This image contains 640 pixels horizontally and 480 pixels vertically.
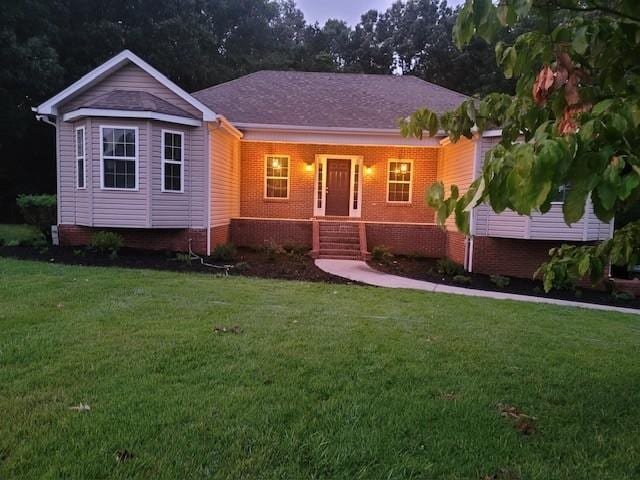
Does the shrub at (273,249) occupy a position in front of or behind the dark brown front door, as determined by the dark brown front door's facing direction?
in front

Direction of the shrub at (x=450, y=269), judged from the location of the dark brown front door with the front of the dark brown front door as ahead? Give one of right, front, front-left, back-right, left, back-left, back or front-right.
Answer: front-left

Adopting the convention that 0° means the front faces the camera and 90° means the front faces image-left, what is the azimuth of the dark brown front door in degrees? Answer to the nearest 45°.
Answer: approximately 0°

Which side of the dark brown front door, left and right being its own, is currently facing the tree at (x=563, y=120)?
front

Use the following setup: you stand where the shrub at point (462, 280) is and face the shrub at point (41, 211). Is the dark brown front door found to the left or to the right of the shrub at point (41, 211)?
right

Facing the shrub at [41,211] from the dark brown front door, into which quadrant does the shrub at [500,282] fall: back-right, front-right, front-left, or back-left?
back-left

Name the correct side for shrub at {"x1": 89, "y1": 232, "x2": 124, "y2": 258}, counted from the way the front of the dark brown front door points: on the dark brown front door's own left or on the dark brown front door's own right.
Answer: on the dark brown front door's own right

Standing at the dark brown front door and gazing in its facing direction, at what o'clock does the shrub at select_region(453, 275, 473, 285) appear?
The shrub is roughly at 11 o'clock from the dark brown front door.
